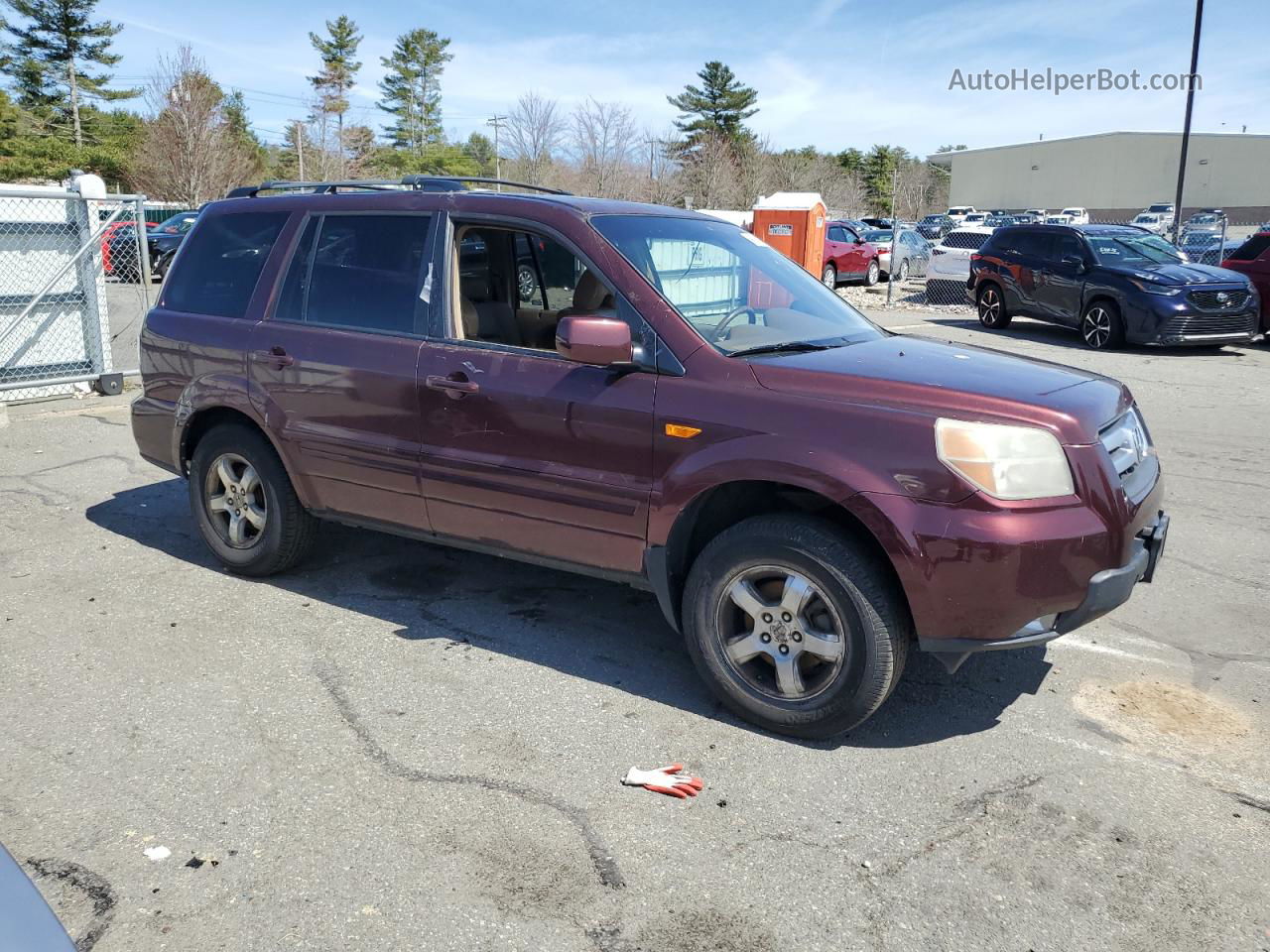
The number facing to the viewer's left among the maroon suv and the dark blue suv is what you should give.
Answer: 0

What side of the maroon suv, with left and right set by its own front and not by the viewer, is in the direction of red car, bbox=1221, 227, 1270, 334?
left

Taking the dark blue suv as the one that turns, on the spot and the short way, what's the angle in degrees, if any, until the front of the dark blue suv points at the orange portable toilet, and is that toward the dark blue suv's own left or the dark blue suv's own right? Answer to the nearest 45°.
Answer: approximately 135° to the dark blue suv's own right

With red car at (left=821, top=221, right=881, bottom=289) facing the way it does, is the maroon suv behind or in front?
behind

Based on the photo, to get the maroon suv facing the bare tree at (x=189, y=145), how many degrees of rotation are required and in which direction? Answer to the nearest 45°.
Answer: approximately 180°

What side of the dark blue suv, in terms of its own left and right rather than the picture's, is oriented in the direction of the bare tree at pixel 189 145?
back

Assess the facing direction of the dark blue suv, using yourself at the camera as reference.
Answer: facing the viewer and to the right of the viewer

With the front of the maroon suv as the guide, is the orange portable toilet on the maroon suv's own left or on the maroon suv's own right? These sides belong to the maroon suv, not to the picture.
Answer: on the maroon suv's own left

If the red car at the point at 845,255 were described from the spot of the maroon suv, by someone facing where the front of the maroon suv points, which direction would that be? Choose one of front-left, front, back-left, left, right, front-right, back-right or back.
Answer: back-left

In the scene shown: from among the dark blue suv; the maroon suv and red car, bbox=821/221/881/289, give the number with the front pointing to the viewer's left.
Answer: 0
